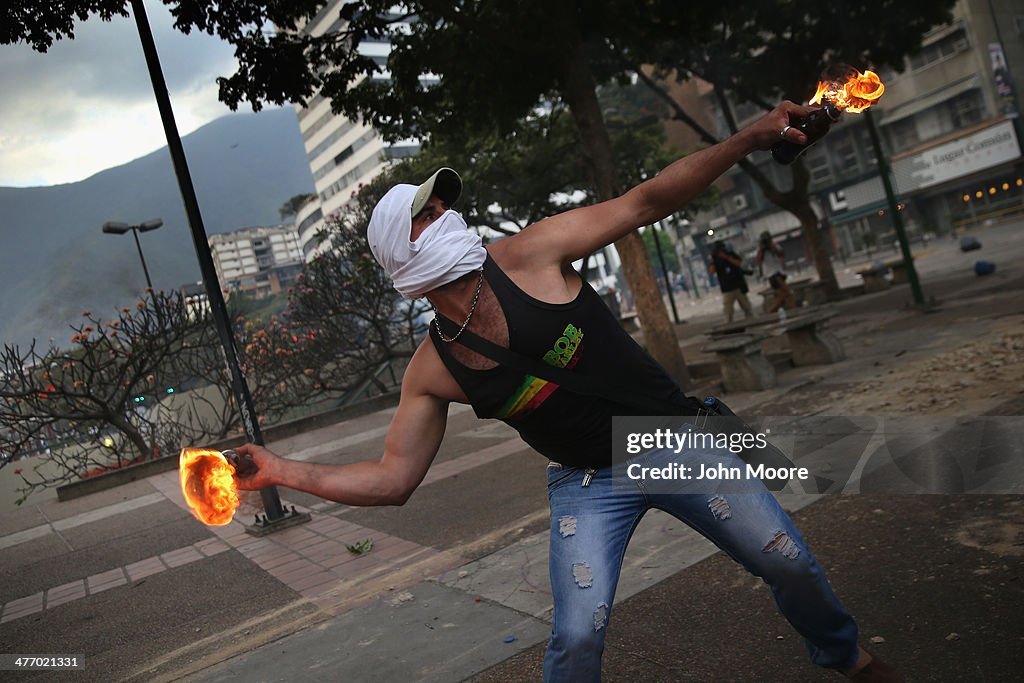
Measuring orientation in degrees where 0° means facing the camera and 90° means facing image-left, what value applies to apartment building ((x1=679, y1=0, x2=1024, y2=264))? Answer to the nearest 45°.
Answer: approximately 45°

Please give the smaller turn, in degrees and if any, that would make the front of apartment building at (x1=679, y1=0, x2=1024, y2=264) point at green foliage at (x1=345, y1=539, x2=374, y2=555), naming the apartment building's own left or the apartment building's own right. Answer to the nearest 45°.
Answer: approximately 45° to the apartment building's own left

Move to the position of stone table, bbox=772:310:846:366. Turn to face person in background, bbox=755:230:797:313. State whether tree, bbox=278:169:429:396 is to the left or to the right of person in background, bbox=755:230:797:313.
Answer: left

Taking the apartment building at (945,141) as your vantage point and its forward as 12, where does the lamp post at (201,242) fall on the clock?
The lamp post is roughly at 11 o'clock from the apartment building.

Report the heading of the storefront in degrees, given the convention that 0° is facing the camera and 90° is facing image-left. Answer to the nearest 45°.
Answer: approximately 45°

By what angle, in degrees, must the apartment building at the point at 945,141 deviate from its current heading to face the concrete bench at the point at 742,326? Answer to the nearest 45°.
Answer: approximately 45° to its left
